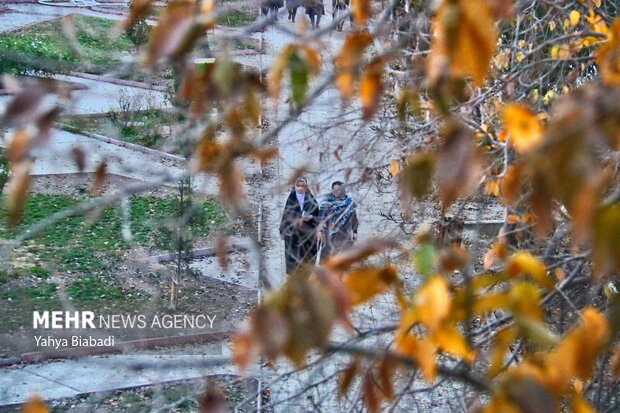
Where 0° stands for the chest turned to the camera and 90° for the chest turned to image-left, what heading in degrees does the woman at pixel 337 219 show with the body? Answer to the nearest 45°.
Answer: approximately 0°

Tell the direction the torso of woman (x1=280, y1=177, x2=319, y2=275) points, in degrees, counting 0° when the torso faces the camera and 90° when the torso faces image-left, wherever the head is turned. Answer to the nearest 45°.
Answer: approximately 0°

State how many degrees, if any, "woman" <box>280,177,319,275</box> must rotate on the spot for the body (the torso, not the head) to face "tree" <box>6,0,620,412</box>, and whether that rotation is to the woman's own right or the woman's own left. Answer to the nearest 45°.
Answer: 0° — they already face it

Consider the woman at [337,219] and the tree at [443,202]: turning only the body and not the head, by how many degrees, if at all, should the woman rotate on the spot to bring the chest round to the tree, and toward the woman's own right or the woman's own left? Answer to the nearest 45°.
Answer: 0° — they already face it
